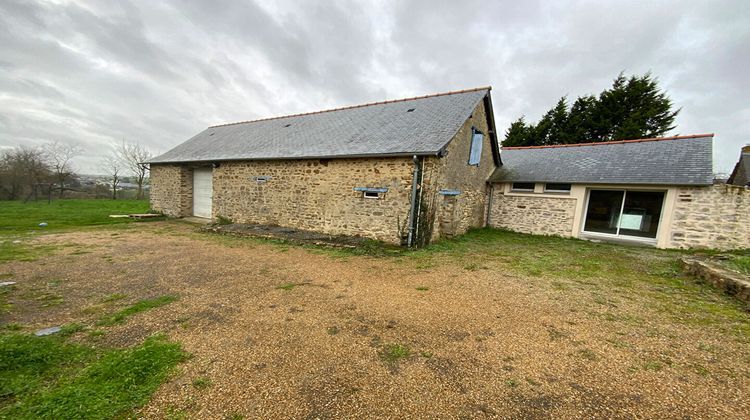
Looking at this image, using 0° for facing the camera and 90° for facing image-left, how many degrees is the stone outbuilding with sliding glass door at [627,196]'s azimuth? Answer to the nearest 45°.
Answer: approximately 0°

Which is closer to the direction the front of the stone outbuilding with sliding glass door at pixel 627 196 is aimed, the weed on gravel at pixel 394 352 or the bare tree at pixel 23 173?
the weed on gravel

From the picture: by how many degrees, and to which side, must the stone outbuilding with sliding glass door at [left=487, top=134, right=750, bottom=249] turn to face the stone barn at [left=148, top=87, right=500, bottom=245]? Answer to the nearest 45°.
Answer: approximately 45° to its right

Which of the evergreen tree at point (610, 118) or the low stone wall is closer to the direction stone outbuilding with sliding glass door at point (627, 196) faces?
the low stone wall

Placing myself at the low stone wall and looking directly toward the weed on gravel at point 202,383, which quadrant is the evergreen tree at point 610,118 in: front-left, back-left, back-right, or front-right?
back-right

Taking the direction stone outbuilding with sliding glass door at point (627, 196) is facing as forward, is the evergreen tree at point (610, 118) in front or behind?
behind

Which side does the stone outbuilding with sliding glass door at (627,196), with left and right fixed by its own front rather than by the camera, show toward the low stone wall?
front

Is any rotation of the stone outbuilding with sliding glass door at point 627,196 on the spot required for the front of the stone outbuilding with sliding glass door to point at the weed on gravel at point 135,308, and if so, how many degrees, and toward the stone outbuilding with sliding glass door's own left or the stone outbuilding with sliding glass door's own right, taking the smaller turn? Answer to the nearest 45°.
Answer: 0° — it already faces it

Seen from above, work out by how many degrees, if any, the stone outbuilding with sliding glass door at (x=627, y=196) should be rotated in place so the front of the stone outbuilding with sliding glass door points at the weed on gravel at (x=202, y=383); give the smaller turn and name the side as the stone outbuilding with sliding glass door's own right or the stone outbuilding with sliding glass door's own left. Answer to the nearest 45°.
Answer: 0° — it already faces it
